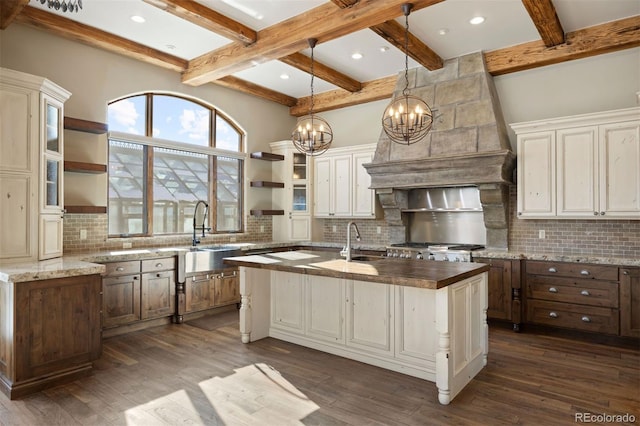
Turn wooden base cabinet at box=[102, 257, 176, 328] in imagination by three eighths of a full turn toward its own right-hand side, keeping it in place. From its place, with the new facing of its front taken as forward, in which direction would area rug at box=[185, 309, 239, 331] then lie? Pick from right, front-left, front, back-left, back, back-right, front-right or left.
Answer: back

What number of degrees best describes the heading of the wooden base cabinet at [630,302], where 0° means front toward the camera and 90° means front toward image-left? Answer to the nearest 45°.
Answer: approximately 0°

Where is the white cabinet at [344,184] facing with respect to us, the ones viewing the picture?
facing the viewer and to the left of the viewer

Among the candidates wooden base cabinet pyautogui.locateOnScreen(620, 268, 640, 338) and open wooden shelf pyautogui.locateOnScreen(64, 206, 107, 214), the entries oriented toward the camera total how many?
2

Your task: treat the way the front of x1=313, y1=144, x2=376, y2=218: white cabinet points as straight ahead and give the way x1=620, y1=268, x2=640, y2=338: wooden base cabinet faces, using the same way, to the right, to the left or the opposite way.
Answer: the same way

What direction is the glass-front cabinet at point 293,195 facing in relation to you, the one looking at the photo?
facing the viewer and to the right of the viewer

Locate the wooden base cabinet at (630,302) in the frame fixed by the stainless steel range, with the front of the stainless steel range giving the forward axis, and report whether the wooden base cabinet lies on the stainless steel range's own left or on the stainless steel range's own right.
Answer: on the stainless steel range's own left

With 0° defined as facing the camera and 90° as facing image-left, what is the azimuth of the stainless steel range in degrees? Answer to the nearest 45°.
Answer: approximately 45°

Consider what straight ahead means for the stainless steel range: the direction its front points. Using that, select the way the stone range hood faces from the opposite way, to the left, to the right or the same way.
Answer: the same way

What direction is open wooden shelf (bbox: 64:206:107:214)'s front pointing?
toward the camera

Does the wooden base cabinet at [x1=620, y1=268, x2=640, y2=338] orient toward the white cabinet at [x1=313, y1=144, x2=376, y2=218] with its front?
no

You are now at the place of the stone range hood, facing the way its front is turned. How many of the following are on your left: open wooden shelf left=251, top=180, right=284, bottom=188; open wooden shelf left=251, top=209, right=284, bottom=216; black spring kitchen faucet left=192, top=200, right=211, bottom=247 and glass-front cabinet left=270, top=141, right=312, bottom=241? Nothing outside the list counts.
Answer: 0

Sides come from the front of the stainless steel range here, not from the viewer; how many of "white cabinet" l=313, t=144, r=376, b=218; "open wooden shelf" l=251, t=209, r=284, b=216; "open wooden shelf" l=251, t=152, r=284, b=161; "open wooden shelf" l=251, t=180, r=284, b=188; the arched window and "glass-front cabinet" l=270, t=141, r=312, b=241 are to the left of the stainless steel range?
0

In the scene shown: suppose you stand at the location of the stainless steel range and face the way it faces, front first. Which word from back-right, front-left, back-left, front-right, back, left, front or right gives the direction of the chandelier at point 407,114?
front-left

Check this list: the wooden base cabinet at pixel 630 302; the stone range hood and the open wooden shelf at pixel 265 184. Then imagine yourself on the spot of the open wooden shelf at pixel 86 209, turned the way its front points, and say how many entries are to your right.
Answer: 0
